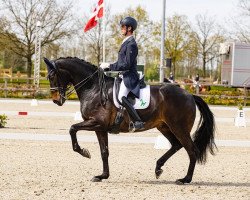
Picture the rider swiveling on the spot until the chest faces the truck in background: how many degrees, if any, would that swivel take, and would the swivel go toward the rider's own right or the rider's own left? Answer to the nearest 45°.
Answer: approximately 90° to the rider's own right

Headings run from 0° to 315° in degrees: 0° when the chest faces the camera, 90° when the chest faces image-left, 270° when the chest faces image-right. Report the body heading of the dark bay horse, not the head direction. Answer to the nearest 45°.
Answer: approximately 90°

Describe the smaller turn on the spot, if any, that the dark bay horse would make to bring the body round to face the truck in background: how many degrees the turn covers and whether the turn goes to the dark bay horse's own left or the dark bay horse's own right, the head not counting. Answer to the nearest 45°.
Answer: approximately 90° to the dark bay horse's own right

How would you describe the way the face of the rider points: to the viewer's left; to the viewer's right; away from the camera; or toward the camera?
to the viewer's left

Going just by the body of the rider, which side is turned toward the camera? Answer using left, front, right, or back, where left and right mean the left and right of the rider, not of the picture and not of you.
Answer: left
